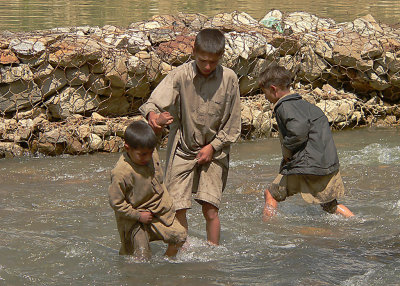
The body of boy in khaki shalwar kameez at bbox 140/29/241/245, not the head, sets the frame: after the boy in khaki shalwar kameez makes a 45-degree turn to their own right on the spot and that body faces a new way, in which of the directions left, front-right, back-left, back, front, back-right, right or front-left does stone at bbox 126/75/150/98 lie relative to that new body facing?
back-right

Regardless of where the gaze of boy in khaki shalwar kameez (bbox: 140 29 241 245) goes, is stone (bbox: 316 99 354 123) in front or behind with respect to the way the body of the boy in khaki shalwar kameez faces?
behind

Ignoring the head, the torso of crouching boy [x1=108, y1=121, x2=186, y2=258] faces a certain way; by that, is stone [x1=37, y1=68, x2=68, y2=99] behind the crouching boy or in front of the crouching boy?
behind

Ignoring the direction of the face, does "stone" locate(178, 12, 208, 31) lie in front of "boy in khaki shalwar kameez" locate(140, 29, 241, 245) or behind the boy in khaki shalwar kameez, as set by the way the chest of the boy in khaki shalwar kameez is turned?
behind

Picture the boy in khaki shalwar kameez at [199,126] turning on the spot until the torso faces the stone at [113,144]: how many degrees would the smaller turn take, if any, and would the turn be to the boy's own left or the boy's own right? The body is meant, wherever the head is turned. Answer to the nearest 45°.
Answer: approximately 180°

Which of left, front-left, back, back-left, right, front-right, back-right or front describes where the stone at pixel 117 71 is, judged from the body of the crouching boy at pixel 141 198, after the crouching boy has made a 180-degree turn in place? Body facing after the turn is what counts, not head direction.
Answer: front-right

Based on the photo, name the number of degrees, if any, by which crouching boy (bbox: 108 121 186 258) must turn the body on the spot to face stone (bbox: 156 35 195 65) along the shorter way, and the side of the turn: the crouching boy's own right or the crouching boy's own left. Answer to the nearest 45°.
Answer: approximately 135° to the crouching boy's own left

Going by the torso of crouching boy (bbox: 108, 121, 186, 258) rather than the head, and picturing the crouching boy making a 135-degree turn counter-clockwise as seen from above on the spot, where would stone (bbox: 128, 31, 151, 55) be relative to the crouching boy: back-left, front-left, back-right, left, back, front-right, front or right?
front

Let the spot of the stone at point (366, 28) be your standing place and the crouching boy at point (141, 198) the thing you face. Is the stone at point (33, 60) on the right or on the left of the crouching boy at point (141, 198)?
right

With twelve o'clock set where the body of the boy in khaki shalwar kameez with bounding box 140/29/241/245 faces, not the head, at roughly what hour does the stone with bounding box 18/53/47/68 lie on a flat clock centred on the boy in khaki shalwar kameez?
The stone is roughly at 5 o'clock from the boy in khaki shalwar kameez.

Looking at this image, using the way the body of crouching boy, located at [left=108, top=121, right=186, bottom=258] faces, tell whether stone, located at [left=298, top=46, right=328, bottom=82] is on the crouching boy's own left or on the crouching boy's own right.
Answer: on the crouching boy's own left

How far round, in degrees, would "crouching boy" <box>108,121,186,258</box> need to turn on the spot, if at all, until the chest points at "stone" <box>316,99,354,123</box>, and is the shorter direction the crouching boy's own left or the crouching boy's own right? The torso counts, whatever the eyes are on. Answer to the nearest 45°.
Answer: approximately 90° to the crouching boy's own left

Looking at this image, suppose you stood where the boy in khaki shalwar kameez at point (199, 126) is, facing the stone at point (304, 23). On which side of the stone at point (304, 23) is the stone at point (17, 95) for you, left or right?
left
